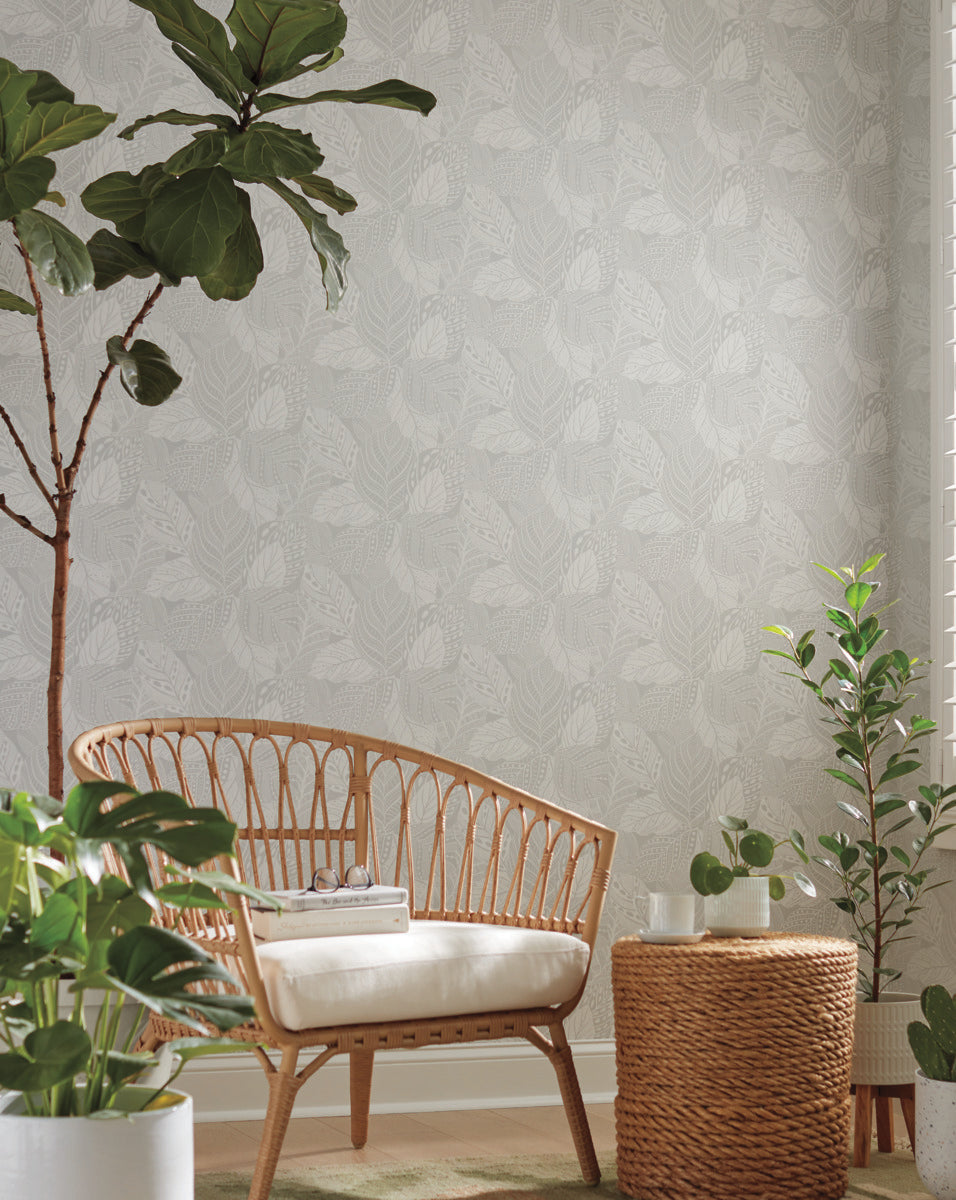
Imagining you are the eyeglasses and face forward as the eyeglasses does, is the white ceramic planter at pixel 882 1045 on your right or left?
on your left

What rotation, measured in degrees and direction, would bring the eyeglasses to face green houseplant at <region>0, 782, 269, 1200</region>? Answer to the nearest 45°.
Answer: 0° — it already faces it

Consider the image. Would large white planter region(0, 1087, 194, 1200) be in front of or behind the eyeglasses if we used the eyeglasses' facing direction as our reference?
in front

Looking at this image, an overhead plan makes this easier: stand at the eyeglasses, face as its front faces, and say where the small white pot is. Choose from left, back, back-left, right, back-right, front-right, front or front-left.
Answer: left

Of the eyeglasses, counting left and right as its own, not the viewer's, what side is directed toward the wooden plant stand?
left

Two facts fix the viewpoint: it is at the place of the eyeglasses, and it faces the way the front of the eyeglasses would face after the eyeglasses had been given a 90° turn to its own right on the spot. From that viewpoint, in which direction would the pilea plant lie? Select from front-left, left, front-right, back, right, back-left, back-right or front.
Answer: back

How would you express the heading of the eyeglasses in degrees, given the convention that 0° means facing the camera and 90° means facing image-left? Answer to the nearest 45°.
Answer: approximately 0°
